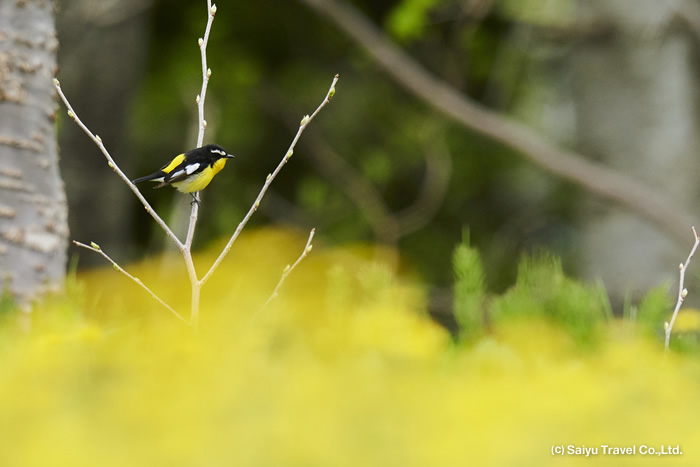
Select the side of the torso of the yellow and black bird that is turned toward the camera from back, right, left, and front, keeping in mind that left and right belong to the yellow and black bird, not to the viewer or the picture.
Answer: right

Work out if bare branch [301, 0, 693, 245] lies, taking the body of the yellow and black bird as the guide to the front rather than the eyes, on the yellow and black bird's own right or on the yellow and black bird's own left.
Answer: on the yellow and black bird's own left
